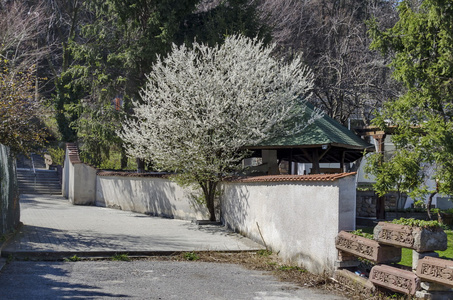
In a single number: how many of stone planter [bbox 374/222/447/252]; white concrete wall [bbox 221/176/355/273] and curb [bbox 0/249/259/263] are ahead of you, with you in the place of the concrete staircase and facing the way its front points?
3

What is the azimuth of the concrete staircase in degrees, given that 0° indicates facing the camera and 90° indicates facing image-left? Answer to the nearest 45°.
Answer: approximately 0°

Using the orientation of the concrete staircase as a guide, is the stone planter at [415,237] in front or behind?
in front

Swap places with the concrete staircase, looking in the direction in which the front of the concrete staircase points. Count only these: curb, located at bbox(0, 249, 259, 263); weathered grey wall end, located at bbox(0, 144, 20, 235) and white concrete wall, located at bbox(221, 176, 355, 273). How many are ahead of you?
3

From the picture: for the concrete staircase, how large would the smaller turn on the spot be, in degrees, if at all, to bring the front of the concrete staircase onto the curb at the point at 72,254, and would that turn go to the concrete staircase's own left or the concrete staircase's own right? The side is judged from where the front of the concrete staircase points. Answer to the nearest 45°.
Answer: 0° — it already faces it

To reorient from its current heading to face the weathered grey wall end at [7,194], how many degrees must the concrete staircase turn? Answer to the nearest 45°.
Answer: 0° — it already faces it

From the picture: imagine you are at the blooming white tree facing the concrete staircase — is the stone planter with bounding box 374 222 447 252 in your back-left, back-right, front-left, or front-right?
back-left
